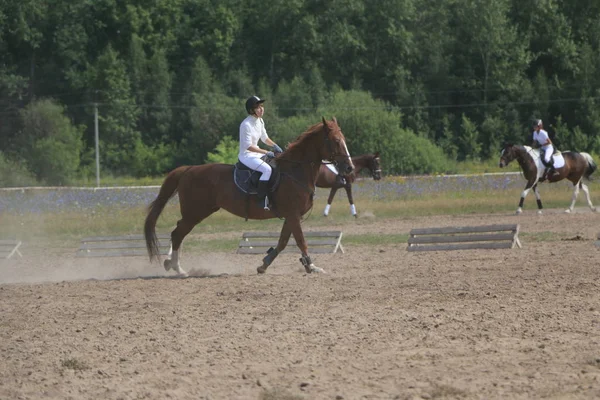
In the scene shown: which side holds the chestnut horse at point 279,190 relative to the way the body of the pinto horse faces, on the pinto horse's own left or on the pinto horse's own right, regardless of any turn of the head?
on the pinto horse's own left

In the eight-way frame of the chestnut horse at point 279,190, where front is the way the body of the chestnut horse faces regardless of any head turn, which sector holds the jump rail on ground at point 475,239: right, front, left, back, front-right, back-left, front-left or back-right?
front-left

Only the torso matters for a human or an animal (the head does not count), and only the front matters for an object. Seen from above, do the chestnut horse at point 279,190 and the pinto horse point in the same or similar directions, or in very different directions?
very different directions

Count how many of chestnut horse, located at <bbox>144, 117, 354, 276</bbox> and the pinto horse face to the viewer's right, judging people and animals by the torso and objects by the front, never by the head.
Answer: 1

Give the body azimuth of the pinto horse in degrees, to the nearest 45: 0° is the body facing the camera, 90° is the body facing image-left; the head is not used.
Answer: approximately 90°

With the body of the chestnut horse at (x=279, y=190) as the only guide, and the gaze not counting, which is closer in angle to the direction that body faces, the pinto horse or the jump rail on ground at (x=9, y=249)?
the pinto horse

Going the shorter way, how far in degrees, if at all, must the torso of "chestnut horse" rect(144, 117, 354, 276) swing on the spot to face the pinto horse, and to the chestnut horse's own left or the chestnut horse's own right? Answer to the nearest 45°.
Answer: approximately 45° to the chestnut horse's own left

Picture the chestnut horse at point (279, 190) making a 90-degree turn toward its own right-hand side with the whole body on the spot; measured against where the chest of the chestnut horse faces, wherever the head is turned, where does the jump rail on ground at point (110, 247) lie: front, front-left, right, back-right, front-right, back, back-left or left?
back-right

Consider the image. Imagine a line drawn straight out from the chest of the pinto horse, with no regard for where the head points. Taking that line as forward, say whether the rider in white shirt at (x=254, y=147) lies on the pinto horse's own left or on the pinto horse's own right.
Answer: on the pinto horse's own left

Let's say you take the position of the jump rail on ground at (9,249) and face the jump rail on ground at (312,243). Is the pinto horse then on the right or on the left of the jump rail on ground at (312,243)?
left

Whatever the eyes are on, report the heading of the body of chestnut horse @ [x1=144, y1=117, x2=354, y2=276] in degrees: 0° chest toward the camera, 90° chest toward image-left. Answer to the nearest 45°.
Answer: approximately 270°
